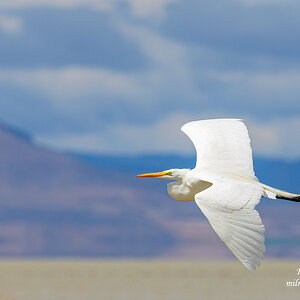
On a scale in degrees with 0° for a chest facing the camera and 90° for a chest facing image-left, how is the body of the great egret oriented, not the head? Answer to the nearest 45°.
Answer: approximately 90°
